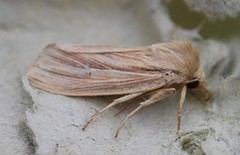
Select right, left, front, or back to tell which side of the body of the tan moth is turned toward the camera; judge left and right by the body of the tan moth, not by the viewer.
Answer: right
